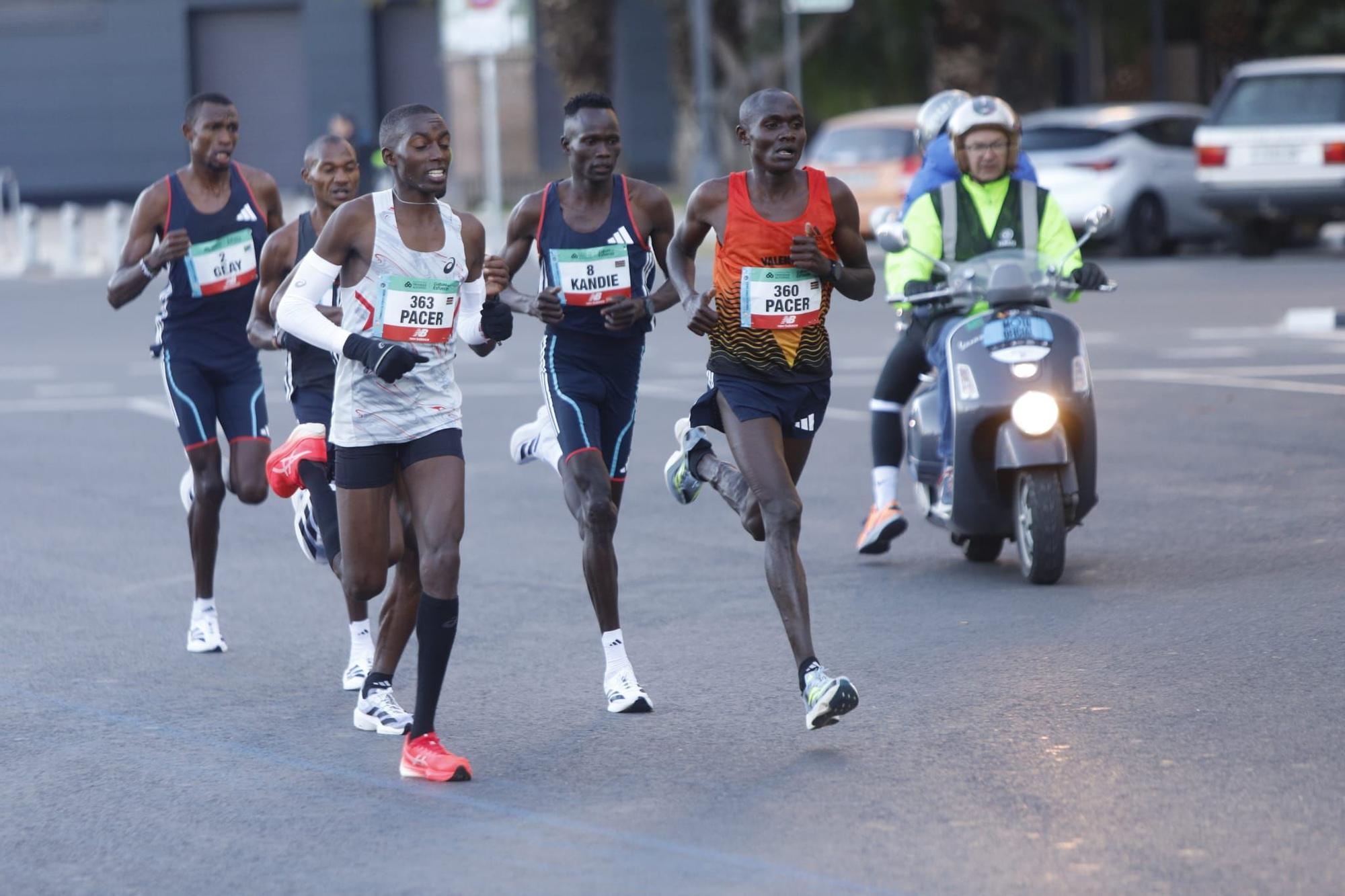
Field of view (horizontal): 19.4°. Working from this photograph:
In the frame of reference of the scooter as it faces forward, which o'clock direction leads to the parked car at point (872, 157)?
The parked car is roughly at 6 o'clock from the scooter.

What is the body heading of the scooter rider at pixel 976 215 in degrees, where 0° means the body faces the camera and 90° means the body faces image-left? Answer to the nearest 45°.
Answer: approximately 0°

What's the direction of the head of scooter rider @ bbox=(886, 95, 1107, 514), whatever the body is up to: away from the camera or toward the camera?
toward the camera

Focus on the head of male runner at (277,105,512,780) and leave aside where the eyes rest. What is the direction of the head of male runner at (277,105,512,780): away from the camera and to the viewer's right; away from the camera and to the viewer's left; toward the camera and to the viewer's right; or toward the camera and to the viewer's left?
toward the camera and to the viewer's right

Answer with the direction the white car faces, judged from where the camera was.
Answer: facing away from the viewer

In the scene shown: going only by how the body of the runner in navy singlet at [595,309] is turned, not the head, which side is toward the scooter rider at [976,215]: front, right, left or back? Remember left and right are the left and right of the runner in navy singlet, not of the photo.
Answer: left

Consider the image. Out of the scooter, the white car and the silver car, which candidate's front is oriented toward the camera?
the scooter

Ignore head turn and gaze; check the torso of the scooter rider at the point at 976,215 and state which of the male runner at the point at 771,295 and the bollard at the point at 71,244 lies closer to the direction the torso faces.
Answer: the male runner

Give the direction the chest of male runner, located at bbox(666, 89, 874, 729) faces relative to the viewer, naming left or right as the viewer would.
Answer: facing the viewer and to the right of the viewer

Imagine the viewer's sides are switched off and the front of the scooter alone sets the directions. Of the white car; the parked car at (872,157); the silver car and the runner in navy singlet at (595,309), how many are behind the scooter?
3

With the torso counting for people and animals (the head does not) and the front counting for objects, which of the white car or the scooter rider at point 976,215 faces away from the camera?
the white car

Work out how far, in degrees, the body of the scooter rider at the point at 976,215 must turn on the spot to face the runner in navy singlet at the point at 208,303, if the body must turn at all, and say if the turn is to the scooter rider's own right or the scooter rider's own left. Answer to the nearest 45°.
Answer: approximately 45° to the scooter rider's own right

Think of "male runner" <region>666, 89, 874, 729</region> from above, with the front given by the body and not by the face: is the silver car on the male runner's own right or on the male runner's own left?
on the male runner's own left

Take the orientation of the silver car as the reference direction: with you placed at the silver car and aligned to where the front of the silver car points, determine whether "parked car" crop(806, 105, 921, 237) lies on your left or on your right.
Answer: on your left
